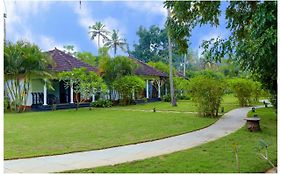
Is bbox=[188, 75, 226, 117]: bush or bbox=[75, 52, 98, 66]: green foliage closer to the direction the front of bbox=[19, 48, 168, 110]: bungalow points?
the bush

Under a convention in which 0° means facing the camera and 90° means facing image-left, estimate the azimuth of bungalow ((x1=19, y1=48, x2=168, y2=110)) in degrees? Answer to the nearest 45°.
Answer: approximately 315°

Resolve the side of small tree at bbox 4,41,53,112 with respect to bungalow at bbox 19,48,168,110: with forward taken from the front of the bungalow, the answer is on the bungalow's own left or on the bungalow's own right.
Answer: on the bungalow's own right

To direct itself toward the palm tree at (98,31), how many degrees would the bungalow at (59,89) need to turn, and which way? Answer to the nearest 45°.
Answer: approximately 135° to its left

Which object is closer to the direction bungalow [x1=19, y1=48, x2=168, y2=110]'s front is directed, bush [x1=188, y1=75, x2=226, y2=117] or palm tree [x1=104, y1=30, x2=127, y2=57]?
the bush

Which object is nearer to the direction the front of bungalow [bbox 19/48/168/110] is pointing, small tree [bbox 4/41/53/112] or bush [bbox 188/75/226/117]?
the bush

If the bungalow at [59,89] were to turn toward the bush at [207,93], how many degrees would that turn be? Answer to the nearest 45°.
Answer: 0° — it already faces it

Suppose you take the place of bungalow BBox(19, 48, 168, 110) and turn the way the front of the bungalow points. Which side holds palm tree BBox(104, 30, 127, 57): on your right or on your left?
on your left

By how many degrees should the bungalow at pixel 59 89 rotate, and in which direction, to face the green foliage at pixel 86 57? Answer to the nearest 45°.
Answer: approximately 135° to its left
